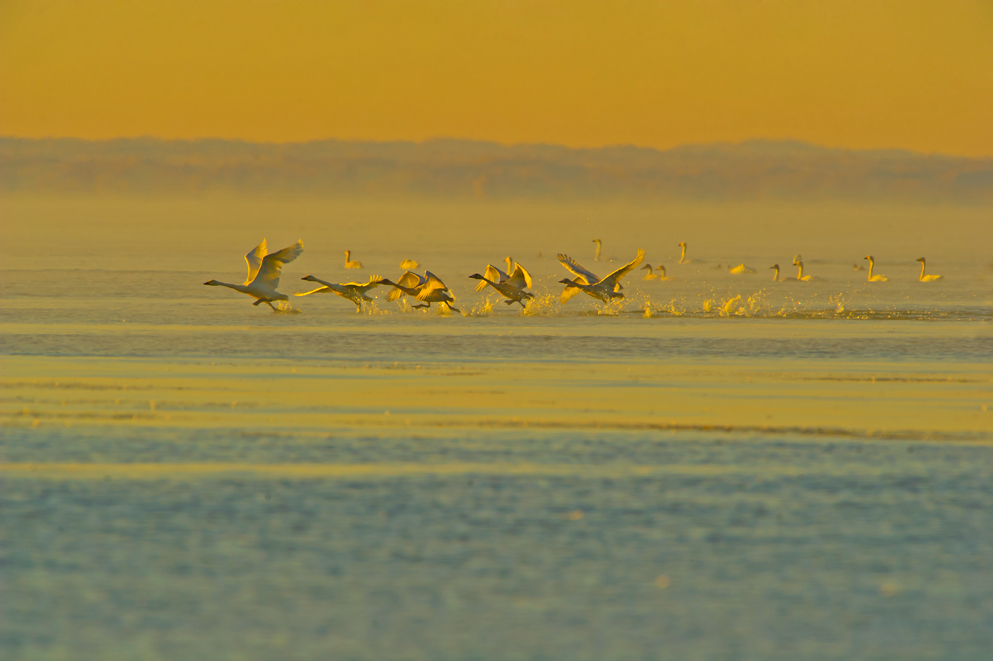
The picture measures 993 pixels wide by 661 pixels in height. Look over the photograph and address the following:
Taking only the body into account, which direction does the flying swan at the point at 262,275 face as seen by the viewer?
to the viewer's left

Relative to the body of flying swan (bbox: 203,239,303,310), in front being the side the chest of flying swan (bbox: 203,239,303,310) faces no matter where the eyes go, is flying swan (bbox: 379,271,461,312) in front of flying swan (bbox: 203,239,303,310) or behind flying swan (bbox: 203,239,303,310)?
behind
